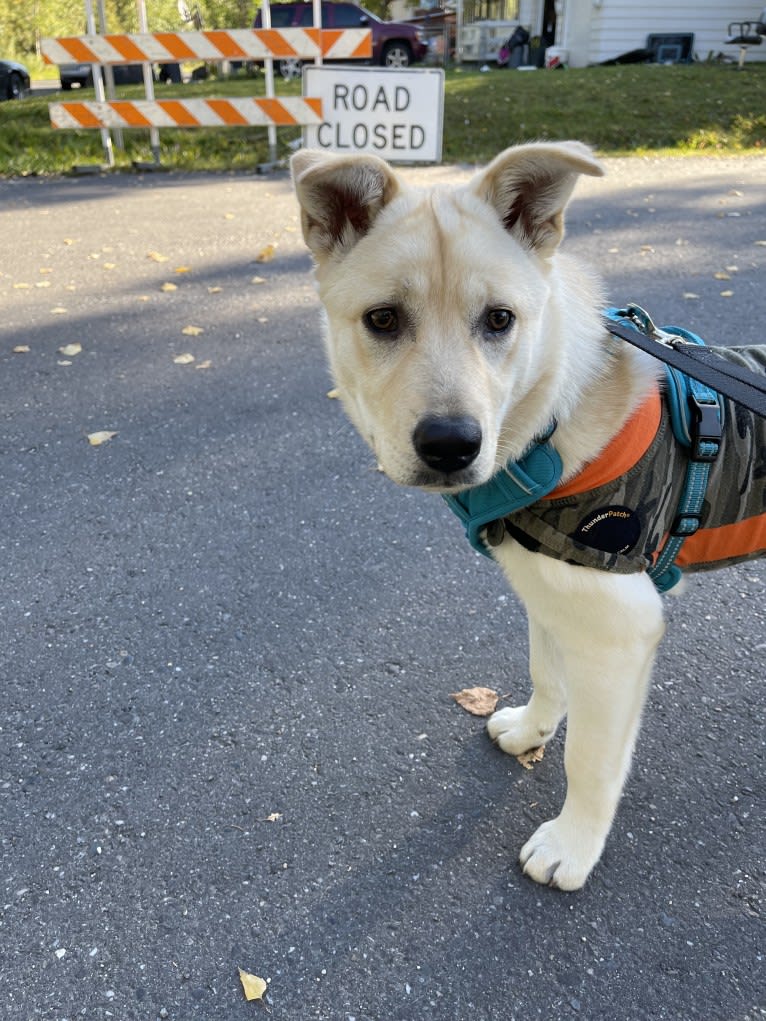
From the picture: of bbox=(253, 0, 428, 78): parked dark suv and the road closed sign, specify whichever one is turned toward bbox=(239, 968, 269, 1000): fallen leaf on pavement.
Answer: the road closed sign

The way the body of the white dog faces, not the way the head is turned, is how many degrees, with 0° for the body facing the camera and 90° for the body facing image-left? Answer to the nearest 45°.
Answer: approximately 45°

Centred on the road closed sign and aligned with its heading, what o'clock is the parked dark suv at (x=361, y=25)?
The parked dark suv is roughly at 6 o'clock from the road closed sign.

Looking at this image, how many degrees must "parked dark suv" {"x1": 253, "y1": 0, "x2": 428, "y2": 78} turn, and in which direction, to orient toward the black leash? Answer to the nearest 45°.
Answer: approximately 90° to its right

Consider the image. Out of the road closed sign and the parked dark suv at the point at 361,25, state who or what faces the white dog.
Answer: the road closed sign

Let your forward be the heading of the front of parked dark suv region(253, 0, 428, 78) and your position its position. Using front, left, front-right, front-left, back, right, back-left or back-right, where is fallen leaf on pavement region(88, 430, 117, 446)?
right

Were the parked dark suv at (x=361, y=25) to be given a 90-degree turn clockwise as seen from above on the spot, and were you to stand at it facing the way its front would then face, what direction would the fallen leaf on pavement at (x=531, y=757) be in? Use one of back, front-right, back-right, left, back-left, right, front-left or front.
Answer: front

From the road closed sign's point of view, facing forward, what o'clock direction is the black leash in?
The black leash is roughly at 12 o'clock from the road closed sign.

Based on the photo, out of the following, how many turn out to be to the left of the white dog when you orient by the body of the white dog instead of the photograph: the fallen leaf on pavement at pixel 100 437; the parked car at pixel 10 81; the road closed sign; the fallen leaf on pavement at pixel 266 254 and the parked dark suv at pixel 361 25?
0

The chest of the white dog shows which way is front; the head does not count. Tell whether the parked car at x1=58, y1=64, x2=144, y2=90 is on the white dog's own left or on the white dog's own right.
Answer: on the white dog's own right

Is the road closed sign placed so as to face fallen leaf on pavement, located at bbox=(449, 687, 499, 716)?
yes

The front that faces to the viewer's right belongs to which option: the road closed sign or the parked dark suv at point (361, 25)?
the parked dark suv

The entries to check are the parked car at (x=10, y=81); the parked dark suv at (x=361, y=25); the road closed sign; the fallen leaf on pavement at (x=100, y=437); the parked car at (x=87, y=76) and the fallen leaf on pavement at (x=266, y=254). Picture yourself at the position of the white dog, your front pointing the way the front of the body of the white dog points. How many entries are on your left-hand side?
0

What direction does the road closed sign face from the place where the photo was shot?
facing the viewer

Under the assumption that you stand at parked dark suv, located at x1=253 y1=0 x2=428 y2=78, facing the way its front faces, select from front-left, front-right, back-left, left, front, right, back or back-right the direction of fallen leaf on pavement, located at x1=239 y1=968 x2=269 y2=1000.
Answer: right
